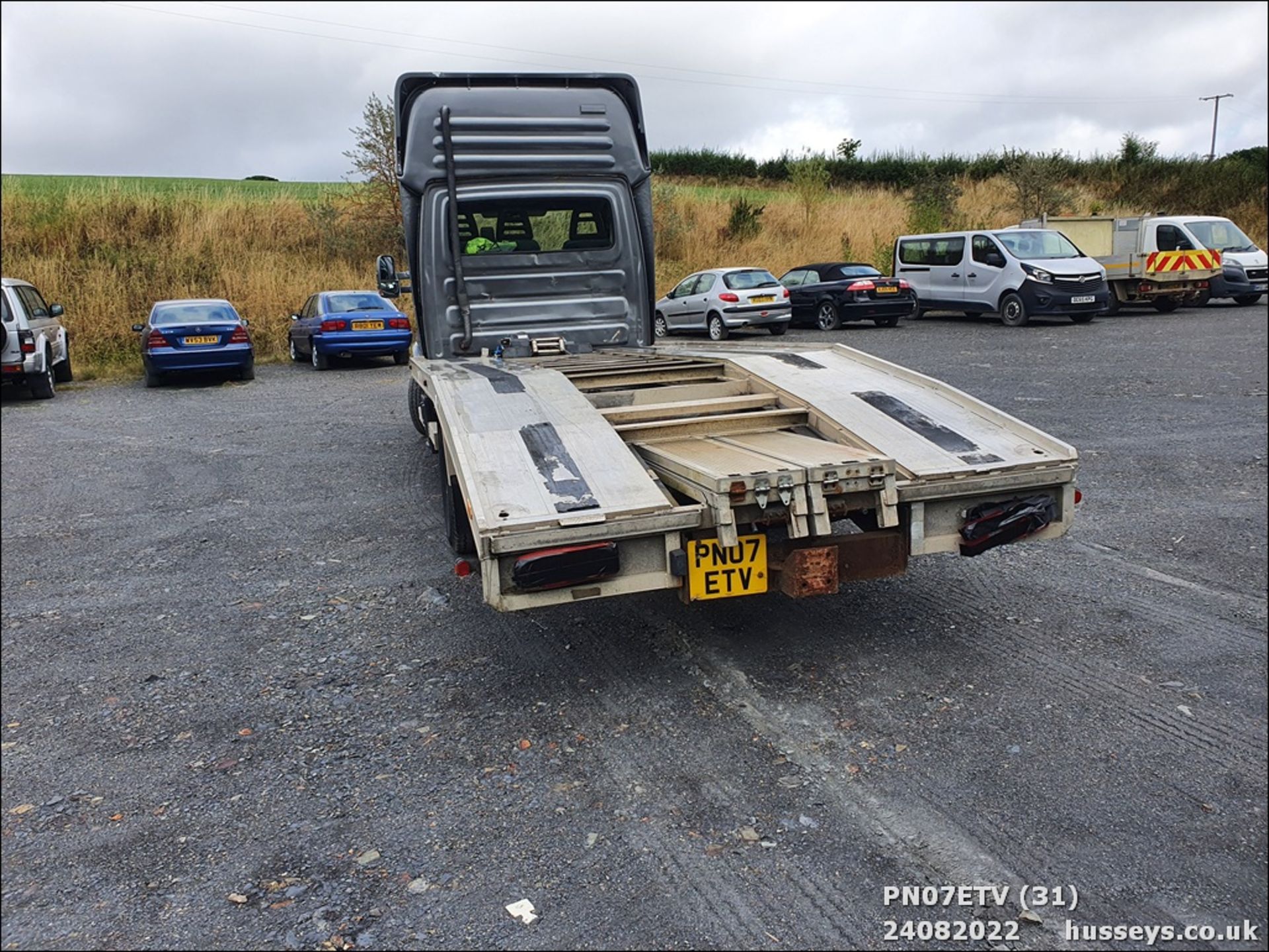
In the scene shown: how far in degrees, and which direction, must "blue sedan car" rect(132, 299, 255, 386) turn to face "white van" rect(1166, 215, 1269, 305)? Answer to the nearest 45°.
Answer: approximately 90° to its right

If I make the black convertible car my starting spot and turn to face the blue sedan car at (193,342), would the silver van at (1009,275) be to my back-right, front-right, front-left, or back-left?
back-left

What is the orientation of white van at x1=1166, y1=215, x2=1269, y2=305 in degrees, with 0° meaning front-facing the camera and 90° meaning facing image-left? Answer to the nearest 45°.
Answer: approximately 315°

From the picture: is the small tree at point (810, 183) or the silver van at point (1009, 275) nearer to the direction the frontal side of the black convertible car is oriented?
the small tree

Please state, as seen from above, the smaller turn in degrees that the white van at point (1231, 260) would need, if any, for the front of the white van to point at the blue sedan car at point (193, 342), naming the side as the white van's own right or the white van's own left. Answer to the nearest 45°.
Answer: approximately 90° to the white van's own right

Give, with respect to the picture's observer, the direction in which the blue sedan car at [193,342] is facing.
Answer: facing away from the viewer

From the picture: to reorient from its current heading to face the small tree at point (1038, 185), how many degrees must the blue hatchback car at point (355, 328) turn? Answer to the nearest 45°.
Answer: approximately 90° to its right

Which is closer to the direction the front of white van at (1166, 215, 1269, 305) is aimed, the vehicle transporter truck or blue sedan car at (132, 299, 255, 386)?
the vehicle transporter truck

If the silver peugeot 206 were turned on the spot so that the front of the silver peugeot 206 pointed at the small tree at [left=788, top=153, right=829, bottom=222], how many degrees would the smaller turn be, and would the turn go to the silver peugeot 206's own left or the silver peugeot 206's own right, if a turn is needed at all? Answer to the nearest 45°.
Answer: approximately 45° to the silver peugeot 206's own right
